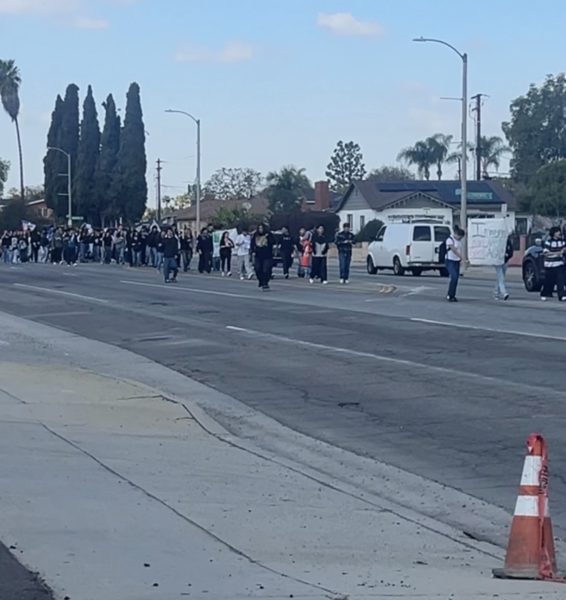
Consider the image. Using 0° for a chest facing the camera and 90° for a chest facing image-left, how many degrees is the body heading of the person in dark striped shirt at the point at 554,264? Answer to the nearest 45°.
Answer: approximately 315°

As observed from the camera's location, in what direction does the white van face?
facing away from the viewer and to the left of the viewer

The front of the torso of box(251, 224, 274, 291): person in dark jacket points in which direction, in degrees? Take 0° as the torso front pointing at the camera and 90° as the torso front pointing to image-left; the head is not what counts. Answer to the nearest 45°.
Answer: approximately 0°

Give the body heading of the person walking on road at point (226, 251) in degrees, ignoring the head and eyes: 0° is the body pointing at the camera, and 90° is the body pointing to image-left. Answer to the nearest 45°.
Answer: approximately 315°

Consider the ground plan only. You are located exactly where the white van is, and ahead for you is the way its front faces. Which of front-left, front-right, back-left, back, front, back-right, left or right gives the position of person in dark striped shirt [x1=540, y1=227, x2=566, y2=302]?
back-left

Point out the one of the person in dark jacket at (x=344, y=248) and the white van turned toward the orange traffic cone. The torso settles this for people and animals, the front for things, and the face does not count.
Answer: the person in dark jacket

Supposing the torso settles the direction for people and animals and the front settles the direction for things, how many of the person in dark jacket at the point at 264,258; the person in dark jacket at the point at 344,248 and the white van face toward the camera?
2
